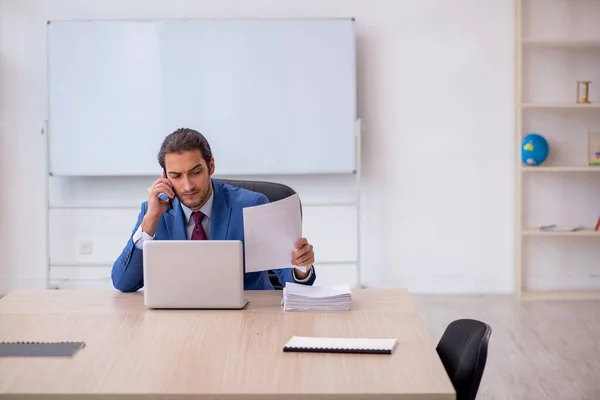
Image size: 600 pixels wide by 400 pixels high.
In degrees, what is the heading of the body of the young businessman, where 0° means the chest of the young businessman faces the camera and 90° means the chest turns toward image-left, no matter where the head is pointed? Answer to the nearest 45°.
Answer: approximately 0°

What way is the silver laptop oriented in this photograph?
away from the camera

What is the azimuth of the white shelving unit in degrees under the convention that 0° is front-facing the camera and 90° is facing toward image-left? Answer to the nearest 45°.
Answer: approximately 0°

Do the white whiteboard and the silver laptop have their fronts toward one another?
yes

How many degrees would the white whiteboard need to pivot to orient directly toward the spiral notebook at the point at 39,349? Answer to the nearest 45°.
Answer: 0° — it already faces it

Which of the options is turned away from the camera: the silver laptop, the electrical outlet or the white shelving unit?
the silver laptop

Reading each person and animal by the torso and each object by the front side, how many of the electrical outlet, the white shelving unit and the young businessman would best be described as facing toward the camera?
3

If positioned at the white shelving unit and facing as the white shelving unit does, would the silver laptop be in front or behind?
in front

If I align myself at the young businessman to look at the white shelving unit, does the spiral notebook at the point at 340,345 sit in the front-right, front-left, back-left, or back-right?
back-right

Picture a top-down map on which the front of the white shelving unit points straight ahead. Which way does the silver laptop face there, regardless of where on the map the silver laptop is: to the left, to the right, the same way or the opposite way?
the opposite way

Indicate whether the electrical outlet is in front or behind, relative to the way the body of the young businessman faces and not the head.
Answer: behind
